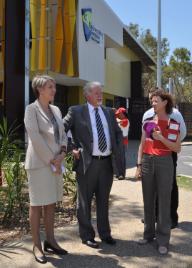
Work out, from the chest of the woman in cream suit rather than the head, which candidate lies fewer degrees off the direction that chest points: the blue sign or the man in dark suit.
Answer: the man in dark suit

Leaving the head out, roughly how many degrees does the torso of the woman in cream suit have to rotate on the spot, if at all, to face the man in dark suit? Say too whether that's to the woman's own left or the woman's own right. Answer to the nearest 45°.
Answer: approximately 90° to the woman's own left

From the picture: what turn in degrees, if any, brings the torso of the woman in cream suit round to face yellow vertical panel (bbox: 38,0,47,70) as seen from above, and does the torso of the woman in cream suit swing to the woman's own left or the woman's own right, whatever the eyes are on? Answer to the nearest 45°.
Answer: approximately 135° to the woman's own left

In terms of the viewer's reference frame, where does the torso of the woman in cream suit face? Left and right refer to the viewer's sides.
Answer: facing the viewer and to the right of the viewer

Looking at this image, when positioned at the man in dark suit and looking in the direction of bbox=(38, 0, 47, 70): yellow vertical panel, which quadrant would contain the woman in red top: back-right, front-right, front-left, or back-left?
back-right

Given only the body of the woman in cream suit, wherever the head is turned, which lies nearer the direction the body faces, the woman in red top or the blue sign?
the woman in red top

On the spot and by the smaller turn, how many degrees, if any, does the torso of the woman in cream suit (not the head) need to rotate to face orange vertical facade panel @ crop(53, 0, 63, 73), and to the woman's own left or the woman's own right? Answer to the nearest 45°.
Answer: approximately 135° to the woman's own left

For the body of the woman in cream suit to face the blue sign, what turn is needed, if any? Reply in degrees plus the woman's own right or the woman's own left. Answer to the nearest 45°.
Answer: approximately 135° to the woman's own left

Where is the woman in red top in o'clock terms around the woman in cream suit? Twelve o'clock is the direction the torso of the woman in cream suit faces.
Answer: The woman in red top is roughly at 10 o'clock from the woman in cream suit.
